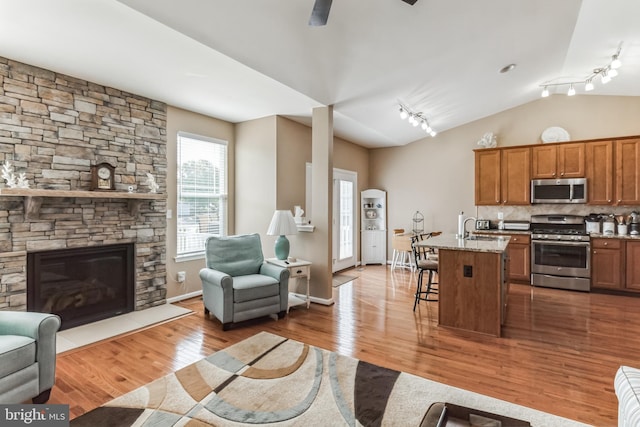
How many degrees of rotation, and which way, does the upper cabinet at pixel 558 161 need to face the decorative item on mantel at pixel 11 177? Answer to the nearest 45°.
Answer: approximately 45° to its right

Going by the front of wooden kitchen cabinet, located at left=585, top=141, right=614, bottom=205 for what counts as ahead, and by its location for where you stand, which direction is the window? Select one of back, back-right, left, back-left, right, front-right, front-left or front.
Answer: front-right

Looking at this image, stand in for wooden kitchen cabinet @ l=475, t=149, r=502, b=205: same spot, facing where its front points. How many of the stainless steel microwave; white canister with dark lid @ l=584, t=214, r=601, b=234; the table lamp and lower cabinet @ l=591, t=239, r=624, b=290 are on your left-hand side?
3

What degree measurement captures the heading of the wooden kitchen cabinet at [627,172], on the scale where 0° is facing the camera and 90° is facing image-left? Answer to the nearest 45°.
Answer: approximately 0°

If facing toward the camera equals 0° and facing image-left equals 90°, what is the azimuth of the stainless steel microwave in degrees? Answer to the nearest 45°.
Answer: approximately 0°

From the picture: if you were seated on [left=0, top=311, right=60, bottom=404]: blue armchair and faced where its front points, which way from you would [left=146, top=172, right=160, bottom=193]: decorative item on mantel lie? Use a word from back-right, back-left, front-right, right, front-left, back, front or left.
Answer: left

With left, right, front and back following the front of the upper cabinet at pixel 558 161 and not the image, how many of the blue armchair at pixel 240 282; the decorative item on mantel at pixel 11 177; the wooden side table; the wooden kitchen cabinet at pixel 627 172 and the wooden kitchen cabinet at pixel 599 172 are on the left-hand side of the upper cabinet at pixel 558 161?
2
